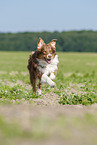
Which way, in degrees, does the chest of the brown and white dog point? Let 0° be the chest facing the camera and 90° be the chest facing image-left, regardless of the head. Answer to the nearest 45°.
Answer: approximately 315°
